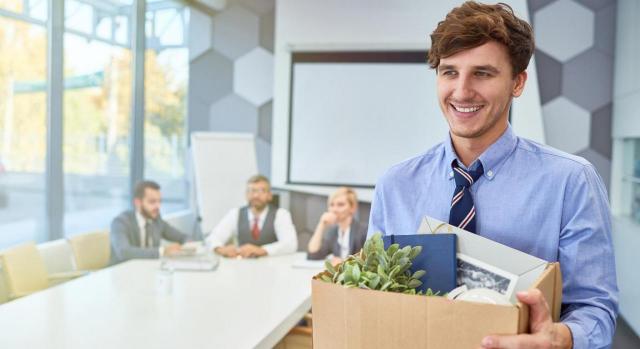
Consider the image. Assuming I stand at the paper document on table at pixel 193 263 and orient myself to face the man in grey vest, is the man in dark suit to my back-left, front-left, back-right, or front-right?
front-left

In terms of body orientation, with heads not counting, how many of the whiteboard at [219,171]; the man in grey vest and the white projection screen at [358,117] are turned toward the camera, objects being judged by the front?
3

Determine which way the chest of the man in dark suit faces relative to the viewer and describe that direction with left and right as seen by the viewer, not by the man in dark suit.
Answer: facing the viewer and to the right of the viewer

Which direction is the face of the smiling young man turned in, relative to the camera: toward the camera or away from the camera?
toward the camera

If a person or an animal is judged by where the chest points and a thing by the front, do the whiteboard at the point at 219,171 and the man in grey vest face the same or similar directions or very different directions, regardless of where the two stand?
same or similar directions

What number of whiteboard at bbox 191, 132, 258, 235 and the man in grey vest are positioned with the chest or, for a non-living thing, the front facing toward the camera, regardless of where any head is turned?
2

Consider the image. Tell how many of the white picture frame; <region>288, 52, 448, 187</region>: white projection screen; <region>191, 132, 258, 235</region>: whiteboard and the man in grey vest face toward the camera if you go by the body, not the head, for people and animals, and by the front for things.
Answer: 4

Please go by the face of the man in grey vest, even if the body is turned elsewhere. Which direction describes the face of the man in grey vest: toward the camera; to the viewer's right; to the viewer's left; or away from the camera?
toward the camera

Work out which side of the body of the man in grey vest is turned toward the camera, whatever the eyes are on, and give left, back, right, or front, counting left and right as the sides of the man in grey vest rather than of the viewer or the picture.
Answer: front

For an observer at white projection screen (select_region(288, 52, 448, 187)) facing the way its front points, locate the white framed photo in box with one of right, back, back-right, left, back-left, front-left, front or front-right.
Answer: front

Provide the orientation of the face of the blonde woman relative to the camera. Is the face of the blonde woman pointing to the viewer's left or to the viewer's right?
to the viewer's left
